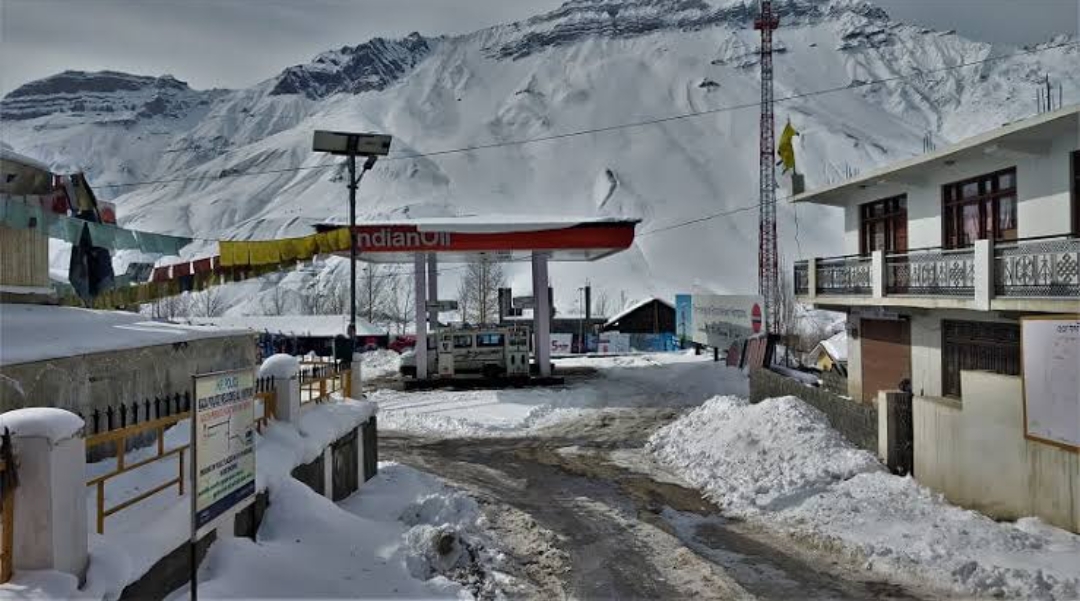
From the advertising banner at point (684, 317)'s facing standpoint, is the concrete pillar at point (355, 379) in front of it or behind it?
in front

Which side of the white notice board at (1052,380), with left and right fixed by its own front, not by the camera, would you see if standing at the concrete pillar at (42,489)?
front

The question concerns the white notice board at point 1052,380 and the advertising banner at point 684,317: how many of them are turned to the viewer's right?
0

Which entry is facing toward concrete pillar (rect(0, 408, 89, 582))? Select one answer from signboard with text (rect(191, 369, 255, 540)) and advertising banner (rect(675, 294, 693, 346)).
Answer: the advertising banner

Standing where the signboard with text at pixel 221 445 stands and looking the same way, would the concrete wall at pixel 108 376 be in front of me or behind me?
behind

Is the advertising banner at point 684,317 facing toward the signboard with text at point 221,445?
yes

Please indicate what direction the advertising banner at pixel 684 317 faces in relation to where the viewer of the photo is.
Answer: facing the viewer

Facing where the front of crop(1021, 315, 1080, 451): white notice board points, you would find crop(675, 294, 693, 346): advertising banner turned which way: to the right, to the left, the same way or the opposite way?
to the left

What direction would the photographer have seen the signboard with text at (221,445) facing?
facing the viewer and to the right of the viewer

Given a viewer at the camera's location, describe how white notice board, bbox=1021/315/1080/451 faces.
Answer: facing the viewer and to the left of the viewer

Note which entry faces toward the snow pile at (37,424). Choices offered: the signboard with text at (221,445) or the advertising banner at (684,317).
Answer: the advertising banner
